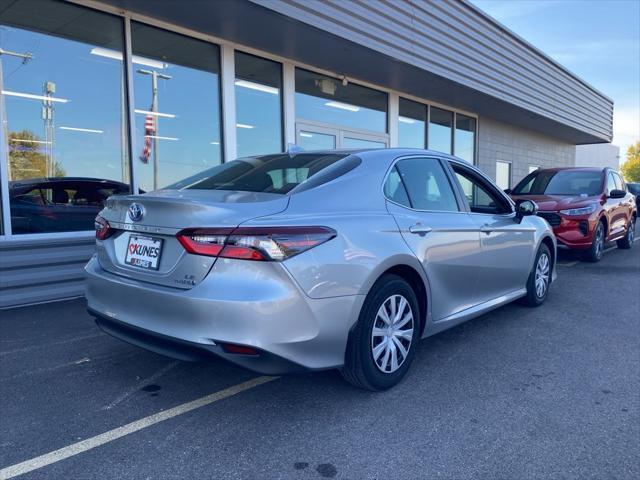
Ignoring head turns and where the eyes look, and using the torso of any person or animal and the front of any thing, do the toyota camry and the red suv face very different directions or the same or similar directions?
very different directions

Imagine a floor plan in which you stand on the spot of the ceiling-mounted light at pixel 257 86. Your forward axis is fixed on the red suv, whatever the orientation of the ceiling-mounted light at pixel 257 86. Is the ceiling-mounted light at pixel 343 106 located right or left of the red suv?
left

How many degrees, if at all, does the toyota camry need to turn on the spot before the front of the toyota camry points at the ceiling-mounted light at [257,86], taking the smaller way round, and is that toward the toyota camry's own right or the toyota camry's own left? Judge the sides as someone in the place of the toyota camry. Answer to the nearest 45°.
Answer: approximately 45° to the toyota camry's own left

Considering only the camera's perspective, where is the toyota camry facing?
facing away from the viewer and to the right of the viewer

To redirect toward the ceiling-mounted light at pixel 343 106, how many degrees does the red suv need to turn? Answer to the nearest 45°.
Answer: approximately 45° to its right

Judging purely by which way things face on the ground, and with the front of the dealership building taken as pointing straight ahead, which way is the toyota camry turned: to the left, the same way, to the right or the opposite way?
to the left

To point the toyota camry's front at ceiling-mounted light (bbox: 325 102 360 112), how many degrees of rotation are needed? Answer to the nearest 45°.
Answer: approximately 45° to its left

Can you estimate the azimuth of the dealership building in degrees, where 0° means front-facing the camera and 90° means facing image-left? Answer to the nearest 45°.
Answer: approximately 315°

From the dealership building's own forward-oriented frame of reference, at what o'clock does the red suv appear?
The red suv is roughly at 10 o'clock from the dealership building.
